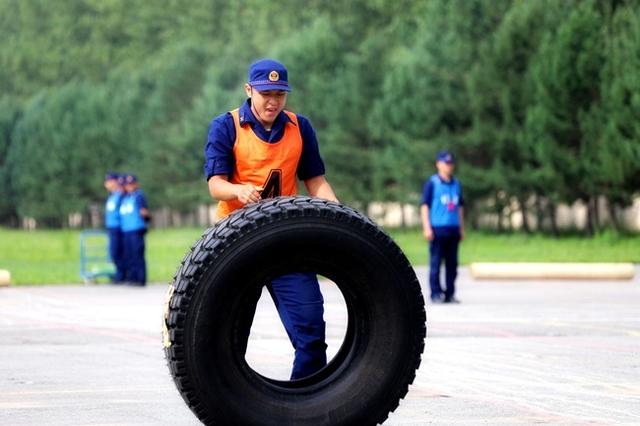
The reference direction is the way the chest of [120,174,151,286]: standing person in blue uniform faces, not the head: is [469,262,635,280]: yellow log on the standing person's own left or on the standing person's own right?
on the standing person's own left
